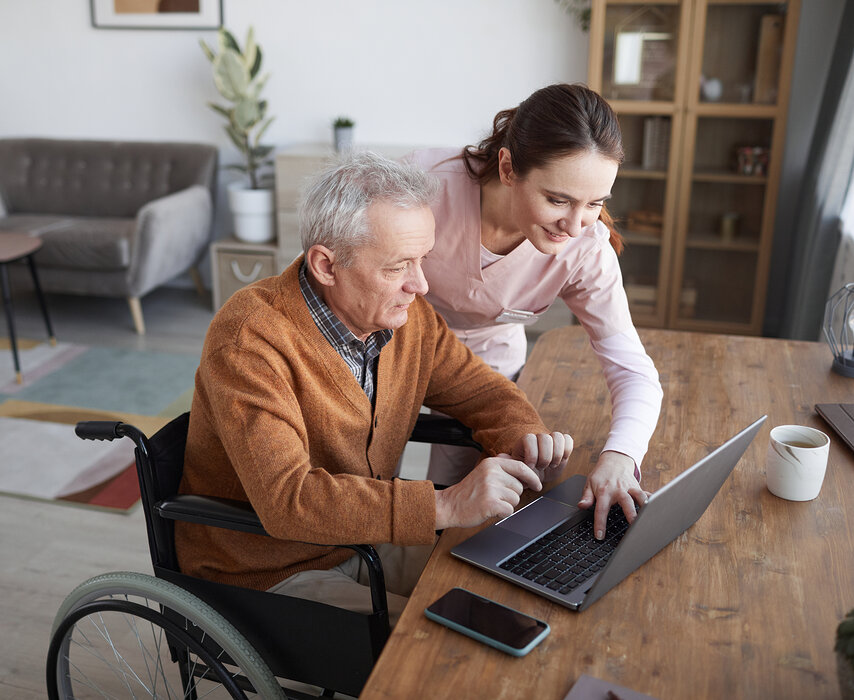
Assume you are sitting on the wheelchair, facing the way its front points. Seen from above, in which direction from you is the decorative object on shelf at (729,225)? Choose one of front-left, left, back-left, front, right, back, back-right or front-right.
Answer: left

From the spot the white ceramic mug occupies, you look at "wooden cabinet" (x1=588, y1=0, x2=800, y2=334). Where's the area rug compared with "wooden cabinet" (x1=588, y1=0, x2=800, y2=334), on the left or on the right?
left

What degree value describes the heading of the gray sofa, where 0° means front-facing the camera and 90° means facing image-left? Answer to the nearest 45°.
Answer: approximately 45°

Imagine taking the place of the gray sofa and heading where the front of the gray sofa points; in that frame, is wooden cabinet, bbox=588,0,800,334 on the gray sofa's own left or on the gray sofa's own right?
on the gray sofa's own left

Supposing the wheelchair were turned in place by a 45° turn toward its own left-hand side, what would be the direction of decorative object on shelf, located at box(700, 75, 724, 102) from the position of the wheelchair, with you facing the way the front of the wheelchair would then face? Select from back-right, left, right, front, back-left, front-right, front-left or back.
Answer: front-left

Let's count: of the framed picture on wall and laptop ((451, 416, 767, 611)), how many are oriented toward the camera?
1

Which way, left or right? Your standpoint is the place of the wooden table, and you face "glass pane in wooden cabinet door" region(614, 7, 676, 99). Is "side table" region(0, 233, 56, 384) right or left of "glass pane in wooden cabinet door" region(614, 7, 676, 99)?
left

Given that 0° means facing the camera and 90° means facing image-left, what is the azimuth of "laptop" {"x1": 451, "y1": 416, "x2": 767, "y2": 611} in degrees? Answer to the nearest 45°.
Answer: approximately 135°
